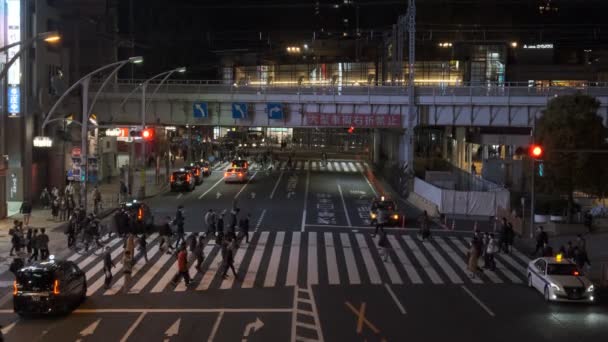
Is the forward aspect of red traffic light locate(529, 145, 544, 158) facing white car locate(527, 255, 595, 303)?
yes

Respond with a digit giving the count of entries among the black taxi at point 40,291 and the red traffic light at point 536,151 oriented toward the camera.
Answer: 1

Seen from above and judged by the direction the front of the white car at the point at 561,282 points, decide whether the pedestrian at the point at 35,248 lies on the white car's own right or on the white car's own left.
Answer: on the white car's own right
